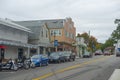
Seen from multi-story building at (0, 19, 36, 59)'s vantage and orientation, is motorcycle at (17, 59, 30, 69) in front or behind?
in front

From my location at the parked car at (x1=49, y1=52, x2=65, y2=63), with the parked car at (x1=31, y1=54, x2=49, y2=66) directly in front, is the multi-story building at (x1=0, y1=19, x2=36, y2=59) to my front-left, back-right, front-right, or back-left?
front-right

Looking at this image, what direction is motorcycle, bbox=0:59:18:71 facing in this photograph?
to the viewer's right

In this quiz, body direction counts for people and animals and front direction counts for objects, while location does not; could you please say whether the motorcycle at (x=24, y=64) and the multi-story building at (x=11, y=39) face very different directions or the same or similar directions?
same or similar directions

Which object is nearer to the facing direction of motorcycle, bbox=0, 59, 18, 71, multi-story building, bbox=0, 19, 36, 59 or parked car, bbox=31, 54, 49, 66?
the parked car

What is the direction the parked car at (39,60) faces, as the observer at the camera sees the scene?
facing the viewer and to the left of the viewer

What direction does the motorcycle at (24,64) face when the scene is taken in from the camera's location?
facing the viewer and to the right of the viewer

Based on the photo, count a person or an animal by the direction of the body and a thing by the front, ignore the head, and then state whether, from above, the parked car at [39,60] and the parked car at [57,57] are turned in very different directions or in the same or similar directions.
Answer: same or similar directions

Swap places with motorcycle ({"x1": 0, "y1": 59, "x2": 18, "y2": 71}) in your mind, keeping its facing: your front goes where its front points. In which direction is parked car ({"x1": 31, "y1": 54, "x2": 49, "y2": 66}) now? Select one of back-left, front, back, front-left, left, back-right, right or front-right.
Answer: front-left

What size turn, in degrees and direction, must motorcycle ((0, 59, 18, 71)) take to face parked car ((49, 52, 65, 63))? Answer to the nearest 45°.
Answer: approximately 45° to its left
